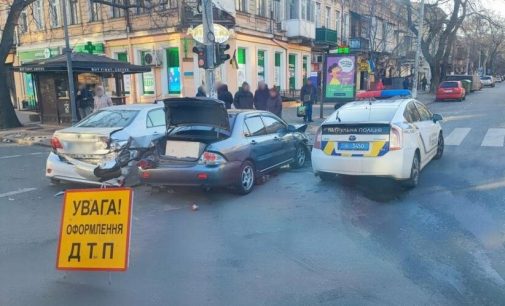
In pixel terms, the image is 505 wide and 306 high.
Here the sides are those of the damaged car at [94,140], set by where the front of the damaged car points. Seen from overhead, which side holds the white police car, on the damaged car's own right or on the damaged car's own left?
on the damaged car's own right

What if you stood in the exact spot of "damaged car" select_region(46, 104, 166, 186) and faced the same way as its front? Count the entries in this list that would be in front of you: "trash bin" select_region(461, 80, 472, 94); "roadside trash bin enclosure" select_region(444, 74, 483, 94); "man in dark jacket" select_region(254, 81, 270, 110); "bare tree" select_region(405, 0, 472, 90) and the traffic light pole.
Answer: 5

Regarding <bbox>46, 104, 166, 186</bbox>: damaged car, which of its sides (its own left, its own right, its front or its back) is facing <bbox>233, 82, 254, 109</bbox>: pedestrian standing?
front

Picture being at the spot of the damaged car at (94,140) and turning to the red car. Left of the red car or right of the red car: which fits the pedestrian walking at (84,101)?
left

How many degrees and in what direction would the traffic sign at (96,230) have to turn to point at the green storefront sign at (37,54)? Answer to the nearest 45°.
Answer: approximately 180°

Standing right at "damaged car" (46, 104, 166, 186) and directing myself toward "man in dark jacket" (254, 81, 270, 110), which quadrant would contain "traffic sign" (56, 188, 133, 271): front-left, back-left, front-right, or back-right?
back-right

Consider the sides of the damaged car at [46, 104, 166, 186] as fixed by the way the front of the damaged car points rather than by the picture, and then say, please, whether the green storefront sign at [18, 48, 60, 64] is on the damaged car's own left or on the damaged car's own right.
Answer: on the damaged car's own left

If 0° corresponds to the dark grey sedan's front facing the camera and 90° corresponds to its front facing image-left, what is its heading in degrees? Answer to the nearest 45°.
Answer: approximately 225°

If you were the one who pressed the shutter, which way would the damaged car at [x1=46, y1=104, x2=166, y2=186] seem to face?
facing away from the viewer and to the right of the viewer

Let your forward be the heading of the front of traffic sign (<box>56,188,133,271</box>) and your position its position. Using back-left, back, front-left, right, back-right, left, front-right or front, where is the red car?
back-left

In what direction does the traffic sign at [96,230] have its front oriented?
toward the camera

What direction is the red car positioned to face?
away from the camera

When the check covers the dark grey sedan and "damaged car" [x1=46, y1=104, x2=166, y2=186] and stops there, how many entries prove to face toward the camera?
0

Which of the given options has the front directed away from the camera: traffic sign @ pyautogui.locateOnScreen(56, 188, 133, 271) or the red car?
the red car
